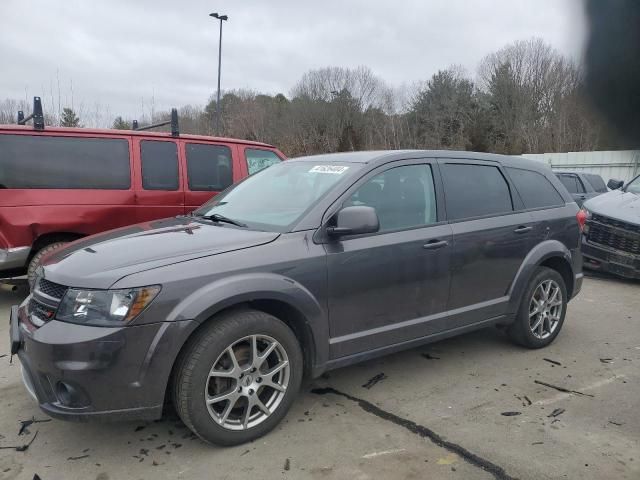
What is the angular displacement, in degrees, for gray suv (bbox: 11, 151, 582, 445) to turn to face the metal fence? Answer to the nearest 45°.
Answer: approximately 180°

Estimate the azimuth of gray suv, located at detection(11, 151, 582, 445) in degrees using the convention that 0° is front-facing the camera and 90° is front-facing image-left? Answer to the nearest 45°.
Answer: approximately 45°

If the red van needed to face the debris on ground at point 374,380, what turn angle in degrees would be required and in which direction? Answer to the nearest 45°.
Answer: approximately 45° to its right

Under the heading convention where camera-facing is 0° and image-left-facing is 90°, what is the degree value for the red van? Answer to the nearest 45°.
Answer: approximately 270°

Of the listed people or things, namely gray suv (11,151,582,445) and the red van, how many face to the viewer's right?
1

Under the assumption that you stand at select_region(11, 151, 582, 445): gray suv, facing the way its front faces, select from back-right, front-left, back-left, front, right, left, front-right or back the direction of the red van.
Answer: right

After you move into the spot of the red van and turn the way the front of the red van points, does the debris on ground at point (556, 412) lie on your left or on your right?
on your right

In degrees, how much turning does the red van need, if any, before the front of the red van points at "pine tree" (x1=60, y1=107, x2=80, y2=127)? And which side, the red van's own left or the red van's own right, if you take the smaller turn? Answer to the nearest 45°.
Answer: approximately 90° to the red van's own left

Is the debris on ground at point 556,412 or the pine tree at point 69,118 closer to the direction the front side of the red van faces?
the debris on ground
